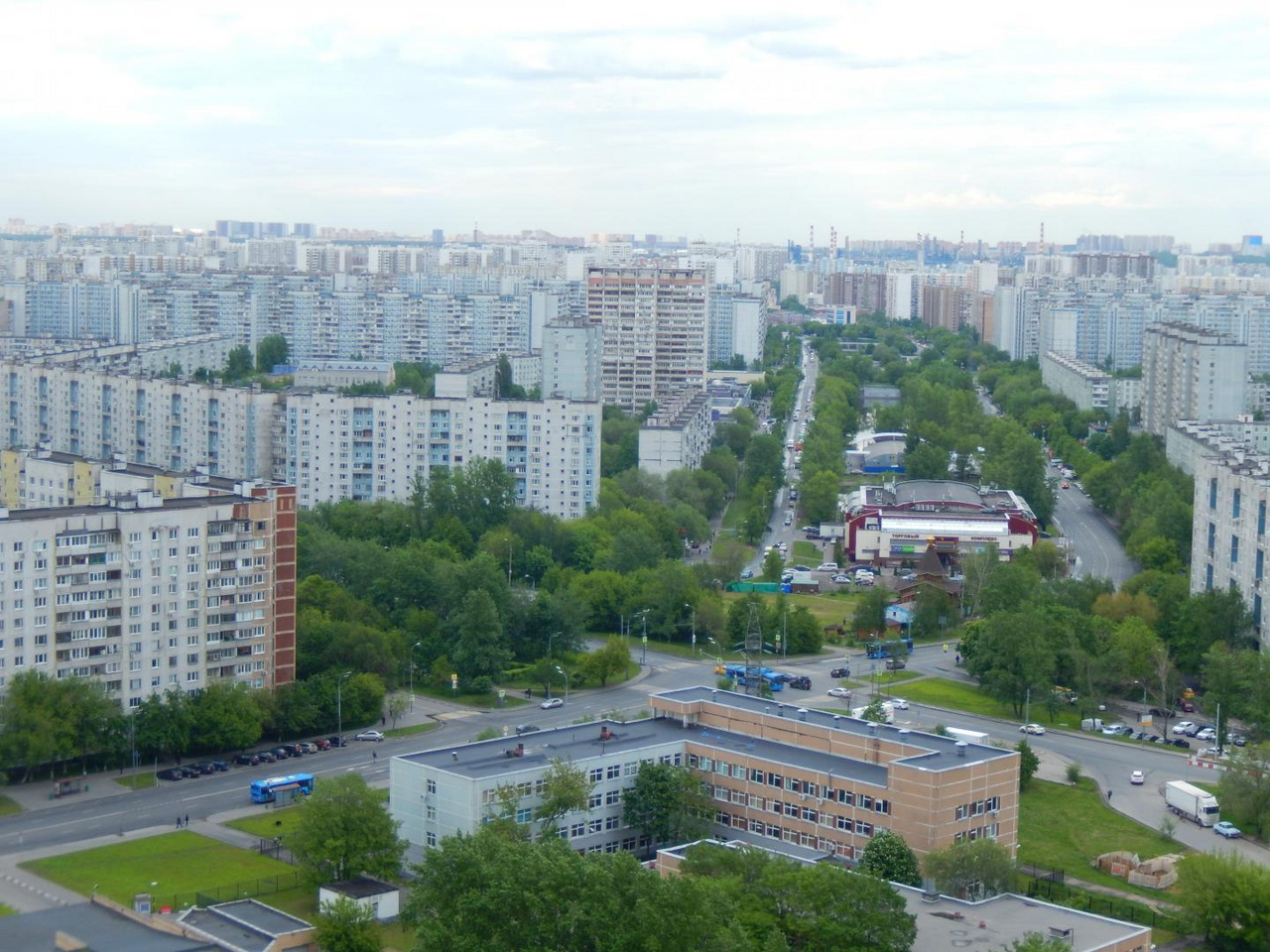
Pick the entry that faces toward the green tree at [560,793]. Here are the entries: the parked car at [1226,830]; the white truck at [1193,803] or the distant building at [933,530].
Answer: the distant building

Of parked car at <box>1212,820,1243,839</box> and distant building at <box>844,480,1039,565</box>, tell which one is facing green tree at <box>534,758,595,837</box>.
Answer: the distant building

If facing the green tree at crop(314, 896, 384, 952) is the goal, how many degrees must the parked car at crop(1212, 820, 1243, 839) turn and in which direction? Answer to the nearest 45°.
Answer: approximately 90° to its right

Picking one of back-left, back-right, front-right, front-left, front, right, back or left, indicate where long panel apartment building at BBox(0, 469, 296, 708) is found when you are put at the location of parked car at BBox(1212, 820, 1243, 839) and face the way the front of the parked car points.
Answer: back-right

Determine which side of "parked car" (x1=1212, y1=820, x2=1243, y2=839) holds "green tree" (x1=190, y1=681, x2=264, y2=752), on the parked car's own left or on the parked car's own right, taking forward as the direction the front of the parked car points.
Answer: on the parked car's own right

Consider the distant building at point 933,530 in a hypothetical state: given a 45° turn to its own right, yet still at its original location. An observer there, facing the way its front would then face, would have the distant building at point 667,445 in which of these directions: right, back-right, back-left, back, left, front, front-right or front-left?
right

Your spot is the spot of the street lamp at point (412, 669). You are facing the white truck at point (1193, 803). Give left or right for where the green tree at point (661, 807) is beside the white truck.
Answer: right

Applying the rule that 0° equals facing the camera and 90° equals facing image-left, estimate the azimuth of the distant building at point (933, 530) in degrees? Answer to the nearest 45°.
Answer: approximately 0°

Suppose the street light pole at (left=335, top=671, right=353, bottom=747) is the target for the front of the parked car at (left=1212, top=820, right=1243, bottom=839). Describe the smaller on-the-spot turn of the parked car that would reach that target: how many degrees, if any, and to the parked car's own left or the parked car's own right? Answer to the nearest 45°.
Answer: approximately 135° to the parked car's own right

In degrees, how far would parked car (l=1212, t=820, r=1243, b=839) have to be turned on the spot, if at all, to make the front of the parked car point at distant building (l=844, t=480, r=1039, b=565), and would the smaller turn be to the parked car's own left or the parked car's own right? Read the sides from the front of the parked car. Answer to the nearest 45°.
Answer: approximately 135° to the parked car's own left

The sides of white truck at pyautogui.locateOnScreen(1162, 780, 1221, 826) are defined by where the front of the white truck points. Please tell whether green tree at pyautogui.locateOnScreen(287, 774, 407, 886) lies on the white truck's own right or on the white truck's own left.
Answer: on the white truck's own right

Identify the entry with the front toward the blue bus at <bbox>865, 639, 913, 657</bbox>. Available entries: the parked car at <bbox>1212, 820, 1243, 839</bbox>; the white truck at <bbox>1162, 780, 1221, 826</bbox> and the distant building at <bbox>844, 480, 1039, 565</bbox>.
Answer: the distant building

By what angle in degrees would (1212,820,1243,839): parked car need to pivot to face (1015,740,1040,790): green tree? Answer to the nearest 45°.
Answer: approximately 135° to its right
